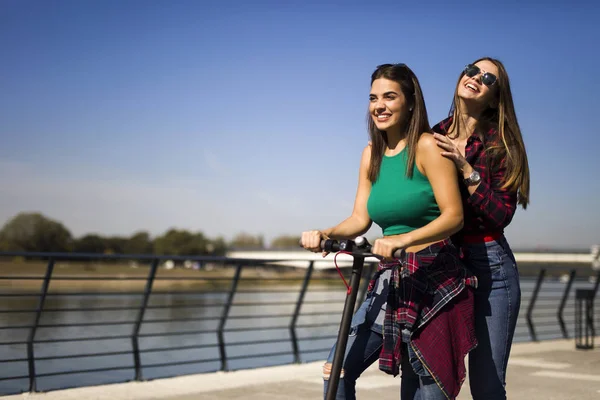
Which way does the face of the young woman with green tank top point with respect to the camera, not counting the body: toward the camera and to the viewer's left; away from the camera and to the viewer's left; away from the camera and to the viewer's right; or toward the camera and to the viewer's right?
toward the camera and to the viewer's left

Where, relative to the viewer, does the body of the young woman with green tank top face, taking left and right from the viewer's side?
facing the viewer and to the left of the viewer

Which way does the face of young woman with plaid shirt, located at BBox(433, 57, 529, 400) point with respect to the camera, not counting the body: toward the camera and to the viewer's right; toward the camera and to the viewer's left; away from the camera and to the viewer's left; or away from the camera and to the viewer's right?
toward the camera and to the viewer's left
